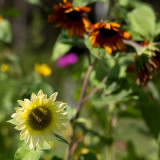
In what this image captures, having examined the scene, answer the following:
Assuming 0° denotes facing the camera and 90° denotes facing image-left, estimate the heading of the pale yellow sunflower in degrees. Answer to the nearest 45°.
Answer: approximately 0°

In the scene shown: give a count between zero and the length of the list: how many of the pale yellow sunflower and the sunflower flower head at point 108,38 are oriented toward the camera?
2
